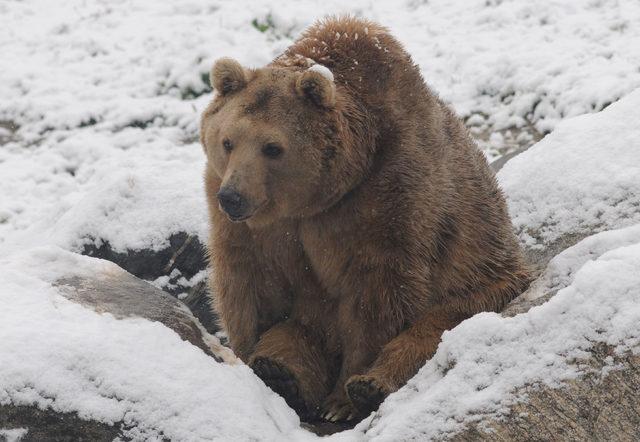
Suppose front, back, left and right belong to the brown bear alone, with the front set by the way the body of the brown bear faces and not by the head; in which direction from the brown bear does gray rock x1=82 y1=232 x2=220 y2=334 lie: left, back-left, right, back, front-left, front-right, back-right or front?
right

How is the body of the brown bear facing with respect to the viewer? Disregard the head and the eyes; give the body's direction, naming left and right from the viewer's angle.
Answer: facing the viewer and to the left of the viewer

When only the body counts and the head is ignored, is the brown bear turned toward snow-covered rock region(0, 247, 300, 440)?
yes

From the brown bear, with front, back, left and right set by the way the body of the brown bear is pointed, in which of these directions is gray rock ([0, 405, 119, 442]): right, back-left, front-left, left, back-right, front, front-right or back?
front

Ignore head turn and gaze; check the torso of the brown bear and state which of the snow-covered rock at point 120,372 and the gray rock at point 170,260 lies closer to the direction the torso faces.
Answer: the snow-covered rock
